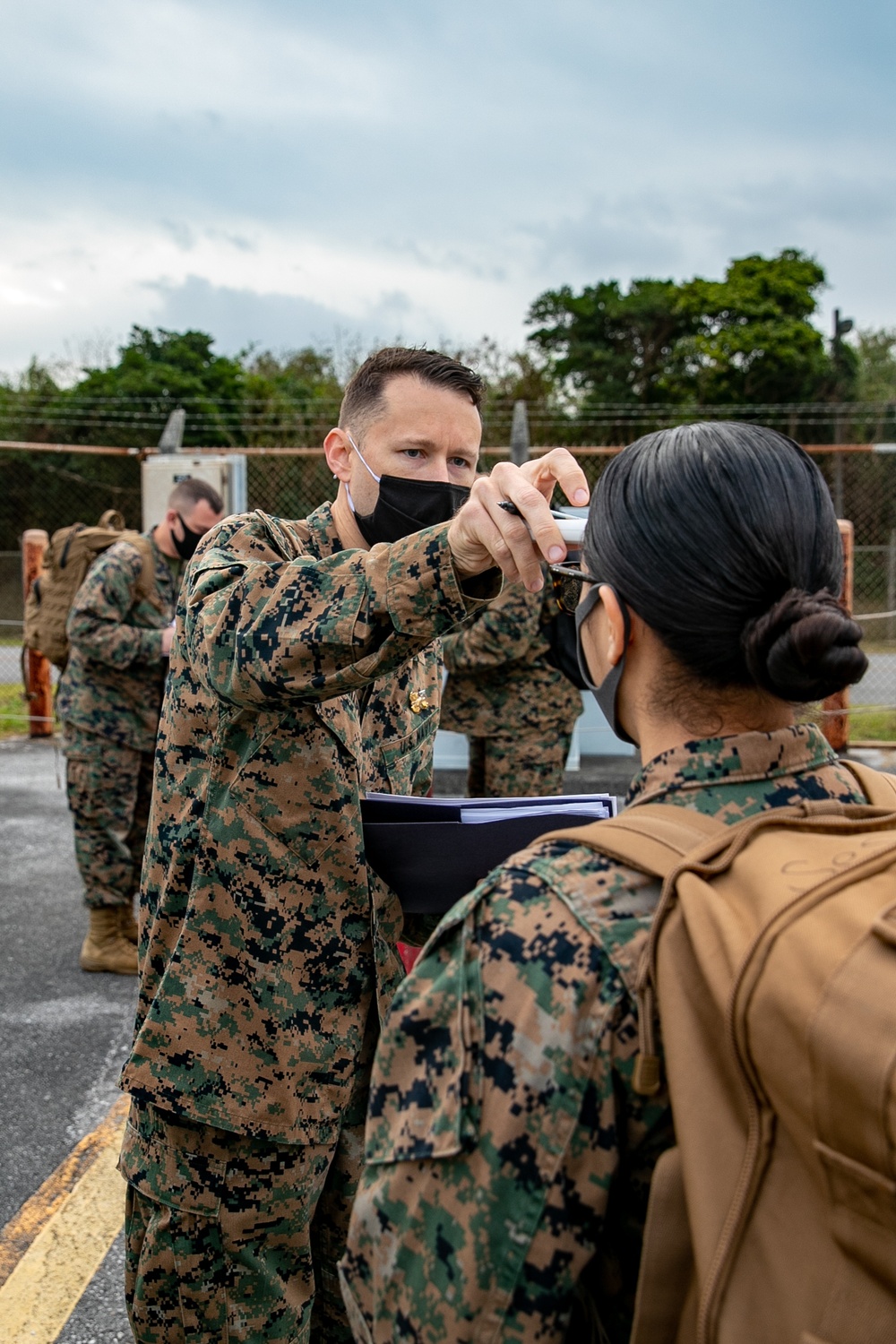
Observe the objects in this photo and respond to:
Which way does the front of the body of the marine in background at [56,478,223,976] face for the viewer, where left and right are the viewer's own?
facing to the right of the viewer

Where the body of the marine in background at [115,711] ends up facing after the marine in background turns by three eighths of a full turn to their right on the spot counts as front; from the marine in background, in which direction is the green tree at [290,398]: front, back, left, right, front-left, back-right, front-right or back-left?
back-right

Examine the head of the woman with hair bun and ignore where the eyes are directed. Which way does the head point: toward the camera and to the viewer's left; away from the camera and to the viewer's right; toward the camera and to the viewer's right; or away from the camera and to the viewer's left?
away from the camera and to the viewer's left

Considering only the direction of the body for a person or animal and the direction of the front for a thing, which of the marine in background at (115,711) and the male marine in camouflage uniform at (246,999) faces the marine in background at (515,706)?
the marine in background at (115,711)
